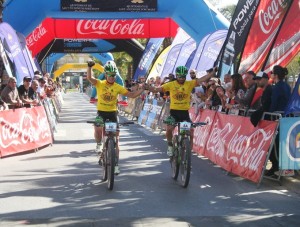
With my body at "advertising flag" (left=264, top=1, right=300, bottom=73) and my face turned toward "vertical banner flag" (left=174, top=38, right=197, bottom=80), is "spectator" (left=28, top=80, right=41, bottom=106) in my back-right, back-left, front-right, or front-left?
front-left

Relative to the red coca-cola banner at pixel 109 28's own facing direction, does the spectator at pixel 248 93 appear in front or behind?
in front

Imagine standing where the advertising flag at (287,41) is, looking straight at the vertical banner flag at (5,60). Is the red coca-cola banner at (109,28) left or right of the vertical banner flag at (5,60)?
right

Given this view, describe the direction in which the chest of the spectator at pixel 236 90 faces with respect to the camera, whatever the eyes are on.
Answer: to the viewer's left

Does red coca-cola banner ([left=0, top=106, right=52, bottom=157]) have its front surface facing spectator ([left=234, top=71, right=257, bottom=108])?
yes

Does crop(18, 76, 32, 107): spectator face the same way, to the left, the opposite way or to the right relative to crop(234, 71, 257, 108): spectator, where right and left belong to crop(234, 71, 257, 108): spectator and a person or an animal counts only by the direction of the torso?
the opposite way

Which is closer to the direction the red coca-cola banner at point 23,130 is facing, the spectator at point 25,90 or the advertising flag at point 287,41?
the advertising flag

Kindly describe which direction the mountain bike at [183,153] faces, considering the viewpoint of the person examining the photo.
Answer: facing the viewer

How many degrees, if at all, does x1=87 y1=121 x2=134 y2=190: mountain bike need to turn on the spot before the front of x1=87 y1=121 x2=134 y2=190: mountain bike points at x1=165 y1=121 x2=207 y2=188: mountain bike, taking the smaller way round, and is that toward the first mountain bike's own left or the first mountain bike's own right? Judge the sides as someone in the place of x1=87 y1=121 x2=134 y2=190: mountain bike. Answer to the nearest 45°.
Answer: approximately 90° to the first mountain bike's own left

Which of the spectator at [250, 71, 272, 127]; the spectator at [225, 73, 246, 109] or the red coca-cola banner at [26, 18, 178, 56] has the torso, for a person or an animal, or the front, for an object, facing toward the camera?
the red coca-cola banner

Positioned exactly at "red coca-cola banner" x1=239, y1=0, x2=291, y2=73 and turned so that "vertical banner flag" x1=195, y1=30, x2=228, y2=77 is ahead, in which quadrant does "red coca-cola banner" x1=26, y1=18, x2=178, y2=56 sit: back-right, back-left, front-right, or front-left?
front-left

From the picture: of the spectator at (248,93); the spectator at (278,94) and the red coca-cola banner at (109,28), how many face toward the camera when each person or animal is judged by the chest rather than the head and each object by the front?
1

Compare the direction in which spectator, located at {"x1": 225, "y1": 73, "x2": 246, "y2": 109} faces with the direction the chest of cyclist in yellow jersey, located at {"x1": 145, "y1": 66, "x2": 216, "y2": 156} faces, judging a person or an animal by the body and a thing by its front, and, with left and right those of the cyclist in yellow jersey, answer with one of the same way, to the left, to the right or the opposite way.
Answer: to the right
